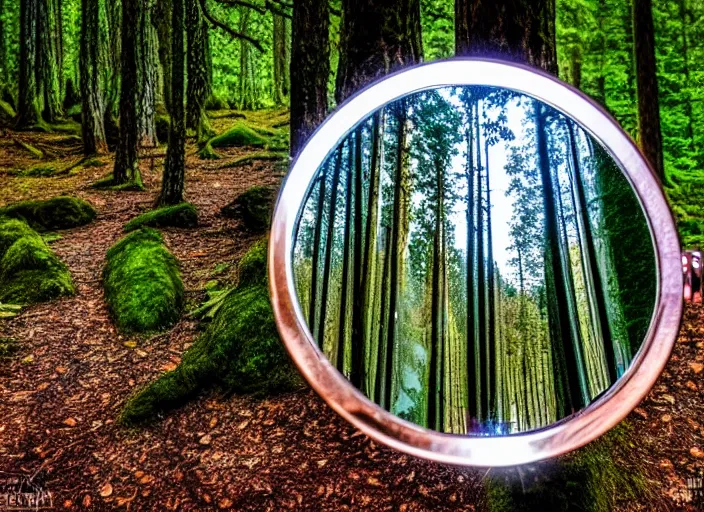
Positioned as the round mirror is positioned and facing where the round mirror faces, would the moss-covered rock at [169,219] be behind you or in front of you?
behind

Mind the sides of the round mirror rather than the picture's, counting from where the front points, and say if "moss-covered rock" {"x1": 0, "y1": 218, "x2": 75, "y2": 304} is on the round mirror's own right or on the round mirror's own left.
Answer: on the round mirror's own right

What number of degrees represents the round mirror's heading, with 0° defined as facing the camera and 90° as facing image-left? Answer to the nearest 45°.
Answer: approximately 0°

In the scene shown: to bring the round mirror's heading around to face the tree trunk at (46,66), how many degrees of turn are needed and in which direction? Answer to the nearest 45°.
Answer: approximately 135° to its right

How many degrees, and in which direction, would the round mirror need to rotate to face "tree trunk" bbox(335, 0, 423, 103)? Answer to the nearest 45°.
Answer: approximately 180°

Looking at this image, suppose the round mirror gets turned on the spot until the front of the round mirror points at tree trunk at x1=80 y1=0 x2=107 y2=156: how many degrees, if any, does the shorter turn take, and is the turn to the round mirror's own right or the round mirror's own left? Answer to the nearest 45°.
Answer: approximately 135° to the round mirror's own right

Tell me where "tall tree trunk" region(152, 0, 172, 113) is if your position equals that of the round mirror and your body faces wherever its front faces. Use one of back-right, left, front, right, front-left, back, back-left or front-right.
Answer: back-right

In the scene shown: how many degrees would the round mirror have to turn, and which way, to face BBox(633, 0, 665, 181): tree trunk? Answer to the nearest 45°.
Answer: approximately 180°

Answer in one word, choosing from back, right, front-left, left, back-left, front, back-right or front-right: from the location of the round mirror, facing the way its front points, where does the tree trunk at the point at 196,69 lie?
back-right

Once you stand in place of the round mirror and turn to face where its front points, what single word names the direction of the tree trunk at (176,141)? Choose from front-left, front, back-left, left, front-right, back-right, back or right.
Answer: back-right

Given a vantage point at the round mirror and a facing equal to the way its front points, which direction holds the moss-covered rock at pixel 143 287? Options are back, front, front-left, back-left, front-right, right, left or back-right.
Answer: back-right

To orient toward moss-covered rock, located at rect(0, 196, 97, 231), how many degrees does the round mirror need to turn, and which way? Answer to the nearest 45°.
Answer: approximately 135° to its right

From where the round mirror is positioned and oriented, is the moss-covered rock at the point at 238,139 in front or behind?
behind

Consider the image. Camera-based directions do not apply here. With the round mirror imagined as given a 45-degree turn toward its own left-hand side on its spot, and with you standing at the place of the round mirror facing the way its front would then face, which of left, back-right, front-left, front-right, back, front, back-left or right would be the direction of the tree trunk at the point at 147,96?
back
